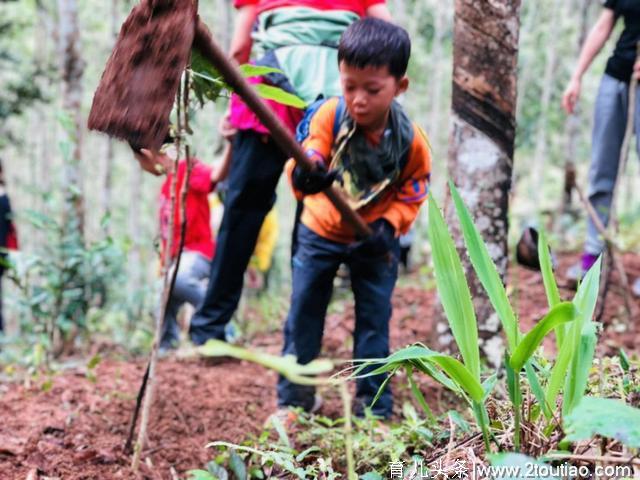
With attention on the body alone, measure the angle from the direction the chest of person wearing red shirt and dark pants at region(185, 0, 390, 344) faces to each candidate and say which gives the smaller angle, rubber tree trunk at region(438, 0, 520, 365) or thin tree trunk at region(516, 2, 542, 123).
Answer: the thin tree trunk

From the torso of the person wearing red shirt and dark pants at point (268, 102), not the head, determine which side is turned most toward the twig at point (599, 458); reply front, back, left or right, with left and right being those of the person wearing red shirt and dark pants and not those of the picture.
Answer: back

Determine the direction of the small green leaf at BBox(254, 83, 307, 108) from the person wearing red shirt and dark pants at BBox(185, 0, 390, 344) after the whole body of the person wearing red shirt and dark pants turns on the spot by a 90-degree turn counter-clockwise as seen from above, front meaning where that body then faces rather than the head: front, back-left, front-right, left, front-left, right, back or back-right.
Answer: left

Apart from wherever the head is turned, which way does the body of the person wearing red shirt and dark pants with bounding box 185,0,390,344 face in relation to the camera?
away from the camera

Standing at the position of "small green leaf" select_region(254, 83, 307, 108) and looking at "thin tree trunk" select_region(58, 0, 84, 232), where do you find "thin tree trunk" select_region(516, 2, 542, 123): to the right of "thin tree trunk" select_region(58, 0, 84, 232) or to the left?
right

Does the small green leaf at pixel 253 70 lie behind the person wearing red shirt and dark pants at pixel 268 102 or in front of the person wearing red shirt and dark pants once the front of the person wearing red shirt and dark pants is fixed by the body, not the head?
behind

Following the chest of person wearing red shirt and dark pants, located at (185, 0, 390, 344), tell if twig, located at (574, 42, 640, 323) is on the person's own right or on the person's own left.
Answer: on the person's own right

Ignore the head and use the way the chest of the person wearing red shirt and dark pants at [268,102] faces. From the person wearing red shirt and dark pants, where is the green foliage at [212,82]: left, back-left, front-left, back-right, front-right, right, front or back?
back

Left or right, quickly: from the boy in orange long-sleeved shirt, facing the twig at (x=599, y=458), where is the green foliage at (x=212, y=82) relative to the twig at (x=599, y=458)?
right
